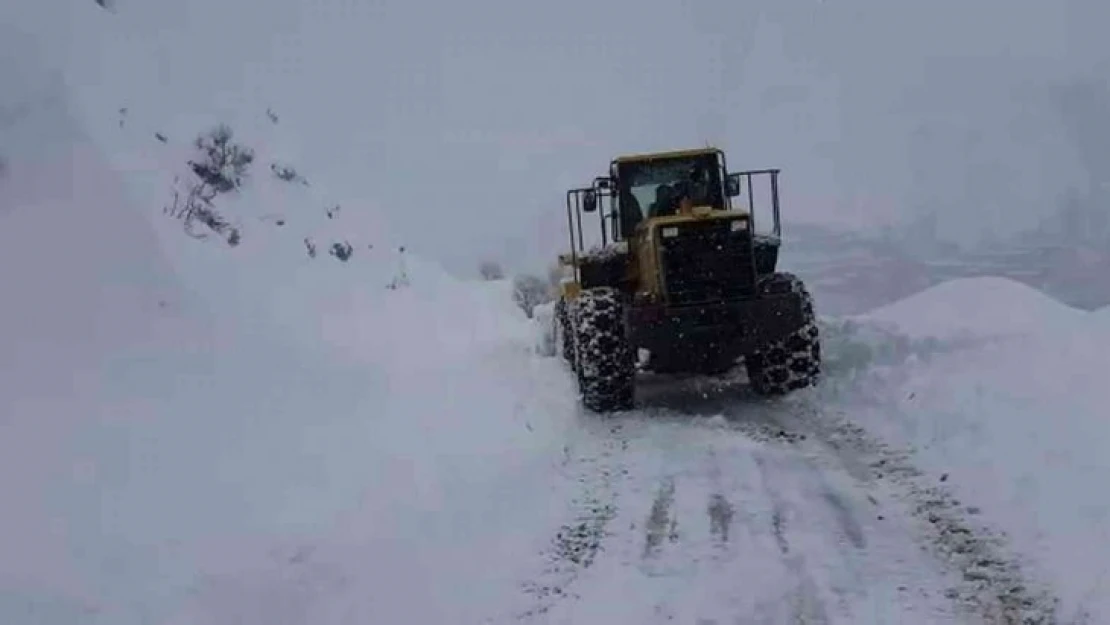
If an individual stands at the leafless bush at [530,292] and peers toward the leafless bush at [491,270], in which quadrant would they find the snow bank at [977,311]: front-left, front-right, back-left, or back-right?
back-right

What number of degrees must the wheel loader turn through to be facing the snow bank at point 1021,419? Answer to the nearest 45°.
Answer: approximately 135° to its right

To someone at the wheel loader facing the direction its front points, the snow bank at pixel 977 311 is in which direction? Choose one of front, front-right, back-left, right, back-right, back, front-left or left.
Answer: front-right

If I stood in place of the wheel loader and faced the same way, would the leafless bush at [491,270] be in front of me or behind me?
in front

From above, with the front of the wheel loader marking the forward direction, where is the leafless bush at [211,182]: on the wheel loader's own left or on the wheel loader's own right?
on the wheel loader's own left

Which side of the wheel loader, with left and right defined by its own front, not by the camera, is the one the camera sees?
back

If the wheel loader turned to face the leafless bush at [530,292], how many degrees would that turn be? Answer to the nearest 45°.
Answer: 0° — it already faces it
